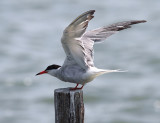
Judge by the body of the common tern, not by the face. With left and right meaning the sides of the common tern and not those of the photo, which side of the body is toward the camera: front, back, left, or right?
left
